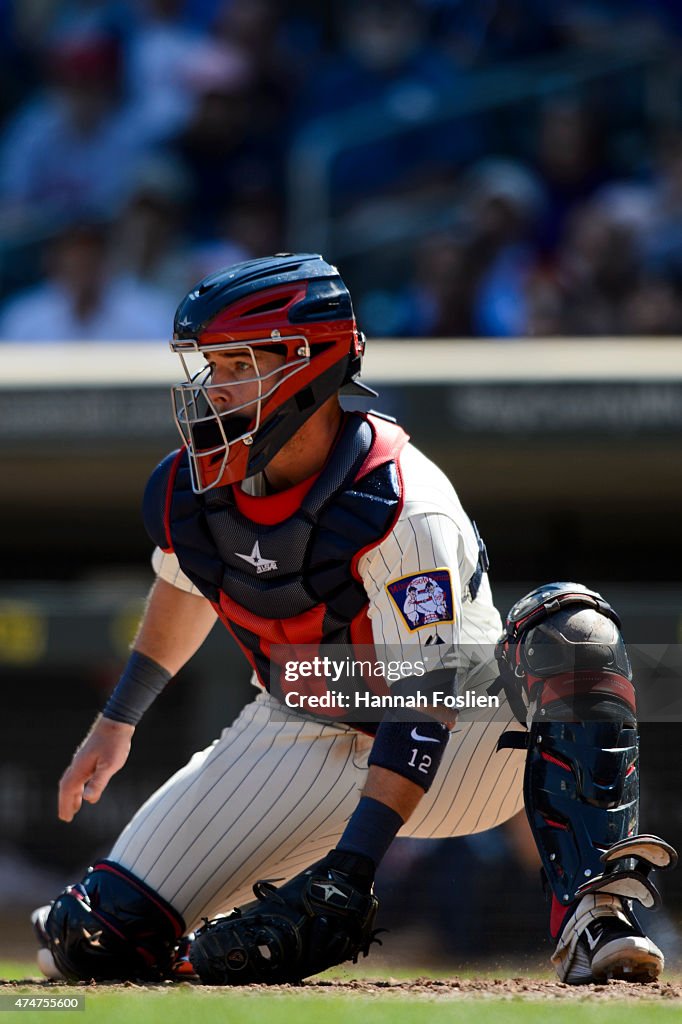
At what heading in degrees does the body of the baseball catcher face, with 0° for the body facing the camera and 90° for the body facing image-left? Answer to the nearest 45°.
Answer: approximately 45°
